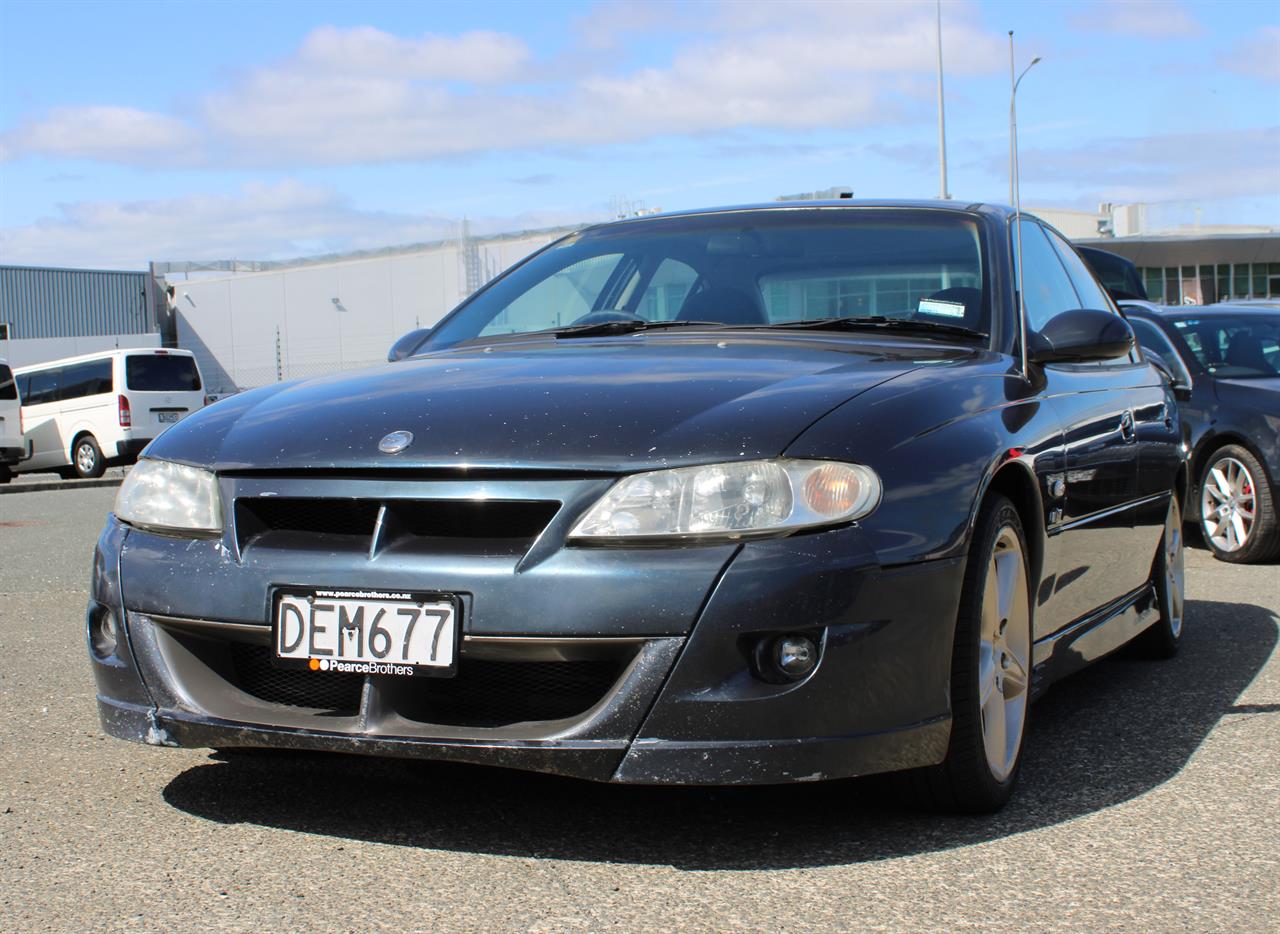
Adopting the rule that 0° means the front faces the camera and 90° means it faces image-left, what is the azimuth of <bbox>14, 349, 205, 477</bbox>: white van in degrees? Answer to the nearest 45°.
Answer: approximately 135°

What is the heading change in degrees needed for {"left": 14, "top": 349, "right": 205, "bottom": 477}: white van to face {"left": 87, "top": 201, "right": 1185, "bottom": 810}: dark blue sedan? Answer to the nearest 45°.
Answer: approximately 135° to its left

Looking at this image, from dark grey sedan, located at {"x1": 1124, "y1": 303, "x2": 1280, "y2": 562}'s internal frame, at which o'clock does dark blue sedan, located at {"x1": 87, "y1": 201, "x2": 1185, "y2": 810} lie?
dark blue sedan, located at {"x1": 87, "y1": 201, "x2": 1185, "y2": 810} is roughly at 2 o'clock from dark grey sedan, located at {"x1": 1124, "y1": 303, "x2": 1280, "y2": 562}.

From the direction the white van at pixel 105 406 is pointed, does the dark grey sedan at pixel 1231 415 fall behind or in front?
behind

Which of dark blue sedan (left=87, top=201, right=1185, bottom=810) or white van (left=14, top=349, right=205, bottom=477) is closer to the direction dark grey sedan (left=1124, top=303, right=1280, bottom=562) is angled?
the dark blue sedan

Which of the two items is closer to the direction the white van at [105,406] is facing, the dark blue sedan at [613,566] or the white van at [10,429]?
the white van

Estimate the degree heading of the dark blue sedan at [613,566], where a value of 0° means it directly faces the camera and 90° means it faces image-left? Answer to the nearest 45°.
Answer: approximately 45°

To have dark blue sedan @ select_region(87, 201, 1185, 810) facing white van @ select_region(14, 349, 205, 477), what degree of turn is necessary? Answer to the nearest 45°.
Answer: approximately 135° to its right

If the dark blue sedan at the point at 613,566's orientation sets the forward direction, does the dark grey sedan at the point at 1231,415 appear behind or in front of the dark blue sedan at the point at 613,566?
behind

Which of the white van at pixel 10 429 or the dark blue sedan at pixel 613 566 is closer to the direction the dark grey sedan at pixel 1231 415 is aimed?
the dark blue sedan

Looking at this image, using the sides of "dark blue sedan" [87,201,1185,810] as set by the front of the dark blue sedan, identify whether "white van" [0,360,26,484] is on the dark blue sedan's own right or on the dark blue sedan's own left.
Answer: on the dark blue sedan's own right

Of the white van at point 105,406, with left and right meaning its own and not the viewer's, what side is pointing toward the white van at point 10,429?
left

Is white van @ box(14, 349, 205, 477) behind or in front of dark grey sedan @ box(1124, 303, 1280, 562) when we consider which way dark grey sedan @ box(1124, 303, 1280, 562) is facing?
behind
